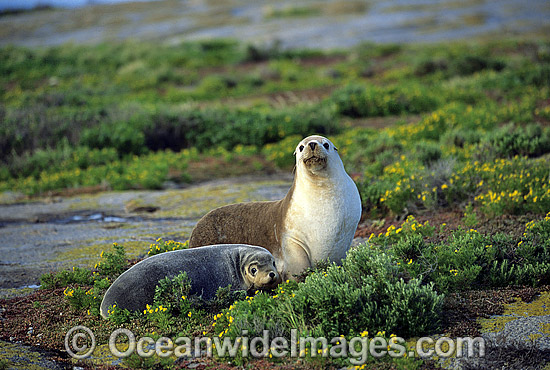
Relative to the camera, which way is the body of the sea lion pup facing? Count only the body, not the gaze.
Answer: to the viewer's right

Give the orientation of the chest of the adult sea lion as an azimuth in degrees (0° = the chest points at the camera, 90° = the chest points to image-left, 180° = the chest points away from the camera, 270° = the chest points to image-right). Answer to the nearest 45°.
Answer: approximately 315°

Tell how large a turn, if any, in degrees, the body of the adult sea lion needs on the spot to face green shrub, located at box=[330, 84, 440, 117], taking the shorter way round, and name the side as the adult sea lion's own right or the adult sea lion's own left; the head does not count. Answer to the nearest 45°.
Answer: approximately 135° to the adult sea lion's own left

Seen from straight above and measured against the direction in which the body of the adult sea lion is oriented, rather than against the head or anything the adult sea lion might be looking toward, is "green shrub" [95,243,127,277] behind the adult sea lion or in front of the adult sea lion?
behind

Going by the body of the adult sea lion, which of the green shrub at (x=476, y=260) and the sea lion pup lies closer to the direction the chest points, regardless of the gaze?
the green shrub

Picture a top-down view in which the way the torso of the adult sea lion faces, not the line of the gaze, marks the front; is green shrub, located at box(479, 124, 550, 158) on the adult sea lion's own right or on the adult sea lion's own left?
on the adult sea lion's own left

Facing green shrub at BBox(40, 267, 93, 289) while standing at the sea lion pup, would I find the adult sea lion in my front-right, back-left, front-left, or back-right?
back-right

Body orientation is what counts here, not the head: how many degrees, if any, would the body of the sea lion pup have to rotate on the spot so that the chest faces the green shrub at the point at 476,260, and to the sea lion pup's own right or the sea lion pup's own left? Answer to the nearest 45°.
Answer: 0° — it already faces it
